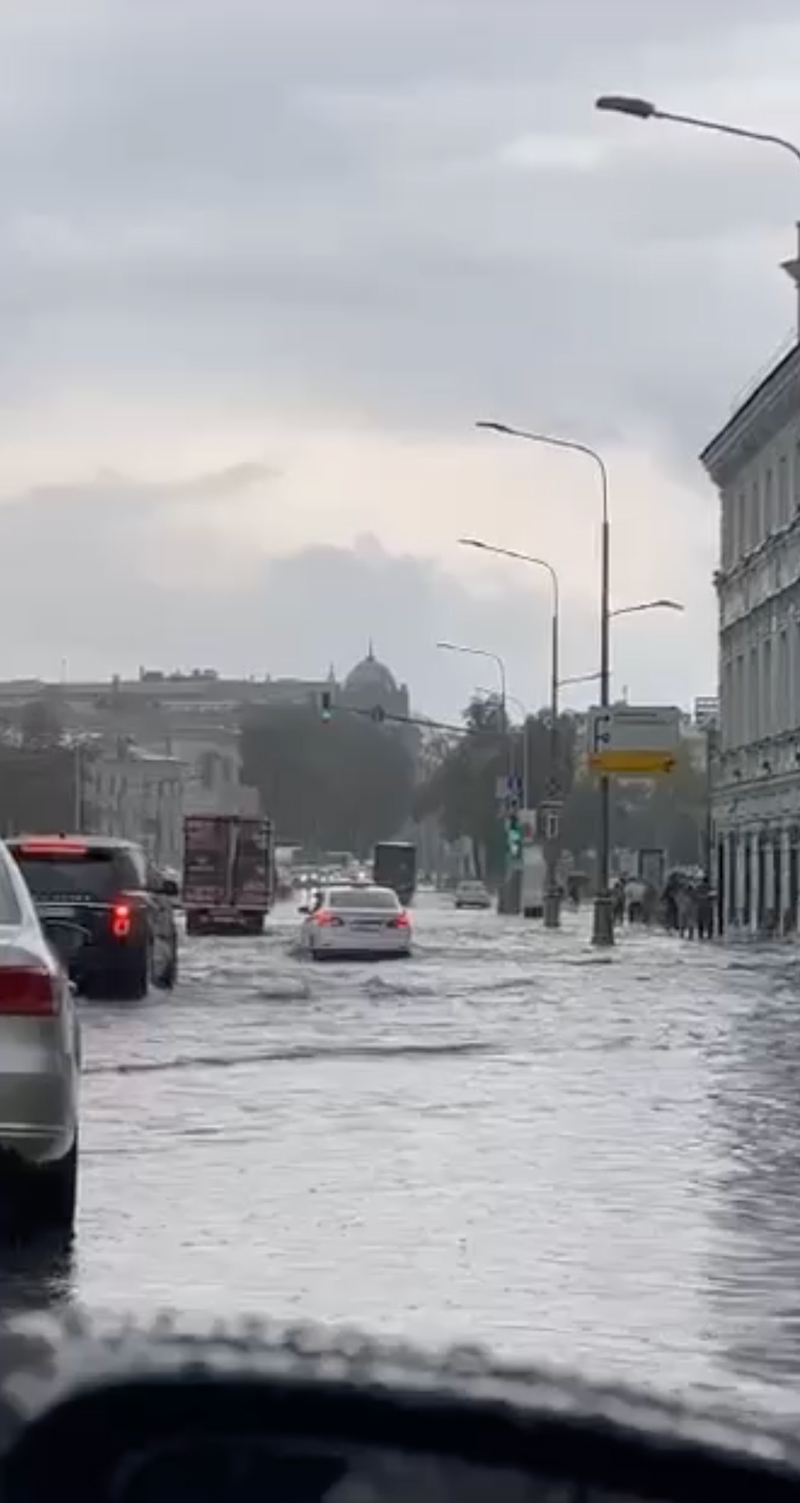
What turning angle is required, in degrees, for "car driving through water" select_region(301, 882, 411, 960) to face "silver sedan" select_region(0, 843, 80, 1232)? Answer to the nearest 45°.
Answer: approximately 180°

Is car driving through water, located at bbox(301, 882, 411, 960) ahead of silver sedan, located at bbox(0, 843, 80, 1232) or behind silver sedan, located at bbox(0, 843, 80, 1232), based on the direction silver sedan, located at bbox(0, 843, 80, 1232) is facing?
ahead

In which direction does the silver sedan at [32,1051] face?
away from the camera

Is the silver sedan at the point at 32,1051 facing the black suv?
yes

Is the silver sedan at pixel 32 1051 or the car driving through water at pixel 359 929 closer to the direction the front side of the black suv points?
the car driving through water

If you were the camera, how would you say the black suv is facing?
facing away from the viewer

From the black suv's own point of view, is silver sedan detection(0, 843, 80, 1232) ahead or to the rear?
to the rear

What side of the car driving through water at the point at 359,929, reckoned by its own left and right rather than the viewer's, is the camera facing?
back

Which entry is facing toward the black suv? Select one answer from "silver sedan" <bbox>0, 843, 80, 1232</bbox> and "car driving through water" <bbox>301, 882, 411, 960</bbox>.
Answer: the silver sedan
